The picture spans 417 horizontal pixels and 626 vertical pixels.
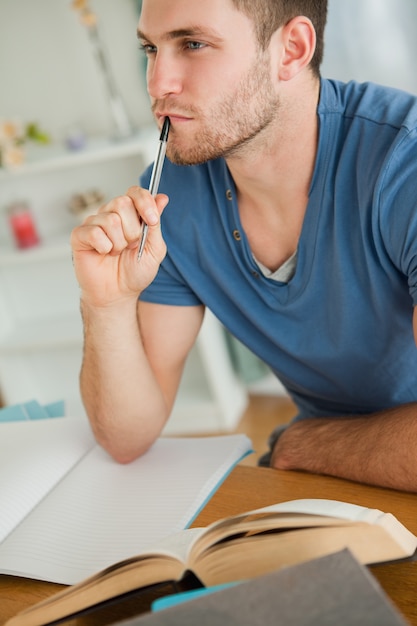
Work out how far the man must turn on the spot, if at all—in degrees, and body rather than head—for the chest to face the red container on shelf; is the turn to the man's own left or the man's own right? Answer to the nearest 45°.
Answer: approximately 90° to the man's own right

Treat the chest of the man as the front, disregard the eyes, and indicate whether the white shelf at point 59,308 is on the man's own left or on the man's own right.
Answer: on the man's own right

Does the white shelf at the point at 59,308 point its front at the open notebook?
yes

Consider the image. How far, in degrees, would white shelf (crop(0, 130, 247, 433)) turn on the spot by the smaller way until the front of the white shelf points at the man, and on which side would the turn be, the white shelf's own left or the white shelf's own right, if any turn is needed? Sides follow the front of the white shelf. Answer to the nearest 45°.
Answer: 0° — it already faces them

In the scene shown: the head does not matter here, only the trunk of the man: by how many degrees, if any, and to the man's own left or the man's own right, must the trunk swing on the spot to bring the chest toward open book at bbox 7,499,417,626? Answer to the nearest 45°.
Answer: approximately 45° to the man's own left

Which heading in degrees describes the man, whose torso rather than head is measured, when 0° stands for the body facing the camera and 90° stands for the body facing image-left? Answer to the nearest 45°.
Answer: approximately 45°
